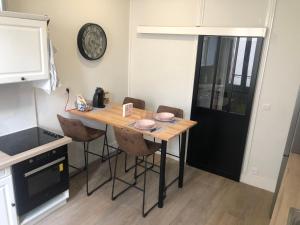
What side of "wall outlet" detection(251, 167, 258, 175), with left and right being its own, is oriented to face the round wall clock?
right

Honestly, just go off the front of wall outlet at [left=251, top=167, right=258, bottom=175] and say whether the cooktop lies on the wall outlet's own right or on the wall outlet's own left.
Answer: on the wall outlet's own right

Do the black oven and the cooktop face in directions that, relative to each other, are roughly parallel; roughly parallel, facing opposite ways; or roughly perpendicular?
roughly parallel

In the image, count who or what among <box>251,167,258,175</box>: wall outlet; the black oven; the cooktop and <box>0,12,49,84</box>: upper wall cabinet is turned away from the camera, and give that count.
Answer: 0

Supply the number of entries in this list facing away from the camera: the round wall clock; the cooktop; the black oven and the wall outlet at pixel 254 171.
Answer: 0

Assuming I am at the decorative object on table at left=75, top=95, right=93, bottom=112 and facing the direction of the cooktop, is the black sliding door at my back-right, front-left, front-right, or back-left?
back-left

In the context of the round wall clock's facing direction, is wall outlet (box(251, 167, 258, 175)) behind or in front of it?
in front

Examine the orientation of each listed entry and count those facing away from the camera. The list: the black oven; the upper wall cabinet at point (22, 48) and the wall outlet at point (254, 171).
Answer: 0

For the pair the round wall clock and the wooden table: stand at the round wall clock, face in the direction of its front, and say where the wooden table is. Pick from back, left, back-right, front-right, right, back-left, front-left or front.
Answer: front

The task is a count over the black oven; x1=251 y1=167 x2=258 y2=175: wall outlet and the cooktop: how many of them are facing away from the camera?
0

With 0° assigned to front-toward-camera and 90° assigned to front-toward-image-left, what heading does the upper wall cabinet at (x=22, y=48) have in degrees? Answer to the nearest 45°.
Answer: approximately 315°

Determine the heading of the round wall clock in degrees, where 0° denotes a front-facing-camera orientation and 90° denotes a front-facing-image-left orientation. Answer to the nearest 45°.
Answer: approximately 315°
